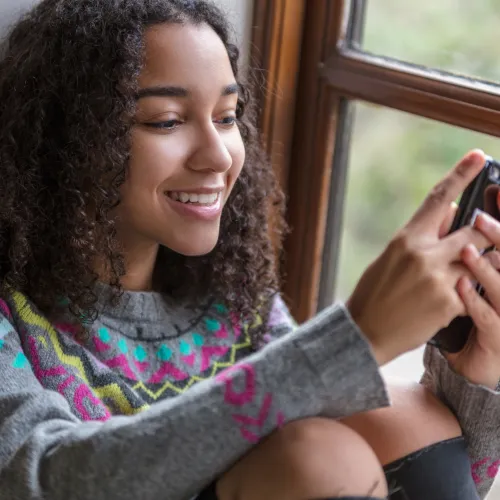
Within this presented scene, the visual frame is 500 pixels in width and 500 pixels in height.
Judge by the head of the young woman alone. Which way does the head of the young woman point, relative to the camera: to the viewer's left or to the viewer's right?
to the viewer's right

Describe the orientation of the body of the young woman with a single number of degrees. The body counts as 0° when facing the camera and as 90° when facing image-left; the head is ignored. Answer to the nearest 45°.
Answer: approximately 315°

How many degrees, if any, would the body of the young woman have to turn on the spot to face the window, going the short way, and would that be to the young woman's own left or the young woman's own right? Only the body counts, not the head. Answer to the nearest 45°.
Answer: approximately 90° to the young woman's own left
